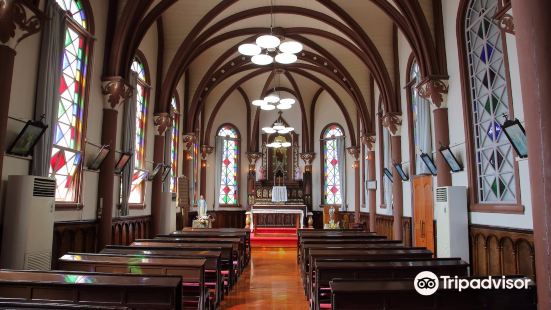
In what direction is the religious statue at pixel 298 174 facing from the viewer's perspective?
toward the camera

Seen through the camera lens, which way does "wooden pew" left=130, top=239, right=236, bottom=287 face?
facing away from the viewer

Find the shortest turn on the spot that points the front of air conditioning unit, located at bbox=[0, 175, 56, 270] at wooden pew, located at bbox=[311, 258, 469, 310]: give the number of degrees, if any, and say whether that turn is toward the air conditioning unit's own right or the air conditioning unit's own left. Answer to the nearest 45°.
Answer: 0° — it already faces it

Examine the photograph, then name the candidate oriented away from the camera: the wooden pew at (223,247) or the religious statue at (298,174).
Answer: the wooden pew

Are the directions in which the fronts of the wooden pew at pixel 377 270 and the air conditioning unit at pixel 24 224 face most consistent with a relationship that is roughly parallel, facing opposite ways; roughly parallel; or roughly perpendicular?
roughly perpendicular

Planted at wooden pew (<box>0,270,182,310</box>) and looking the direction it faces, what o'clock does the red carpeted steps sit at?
The red carpeted steps is roughly at 1 o'clock from the wooden pew.

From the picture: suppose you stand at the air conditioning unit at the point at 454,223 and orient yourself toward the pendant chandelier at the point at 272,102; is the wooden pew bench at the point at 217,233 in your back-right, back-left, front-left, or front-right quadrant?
front-left

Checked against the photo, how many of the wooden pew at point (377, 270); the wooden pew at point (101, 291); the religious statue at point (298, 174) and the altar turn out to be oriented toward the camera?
2

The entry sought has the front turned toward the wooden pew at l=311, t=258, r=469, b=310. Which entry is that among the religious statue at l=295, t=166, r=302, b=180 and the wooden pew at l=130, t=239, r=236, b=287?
the religious statue

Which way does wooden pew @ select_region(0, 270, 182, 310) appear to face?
away from the camera

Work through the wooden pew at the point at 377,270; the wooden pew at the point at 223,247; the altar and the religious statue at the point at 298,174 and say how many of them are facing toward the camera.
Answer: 2

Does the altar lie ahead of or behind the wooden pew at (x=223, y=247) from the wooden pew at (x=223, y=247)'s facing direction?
ahead

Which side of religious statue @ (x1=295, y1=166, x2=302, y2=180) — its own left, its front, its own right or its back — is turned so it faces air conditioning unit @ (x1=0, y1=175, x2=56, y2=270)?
front

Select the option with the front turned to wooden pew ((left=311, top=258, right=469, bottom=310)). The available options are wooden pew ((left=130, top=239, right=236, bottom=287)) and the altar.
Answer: the altar

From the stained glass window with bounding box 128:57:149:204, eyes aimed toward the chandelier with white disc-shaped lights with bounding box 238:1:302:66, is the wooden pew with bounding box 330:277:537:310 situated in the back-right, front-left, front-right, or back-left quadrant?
front-right

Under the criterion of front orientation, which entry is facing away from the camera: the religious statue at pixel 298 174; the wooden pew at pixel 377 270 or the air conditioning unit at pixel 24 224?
the wooden pew

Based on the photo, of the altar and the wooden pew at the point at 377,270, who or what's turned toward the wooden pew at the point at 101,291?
the altar

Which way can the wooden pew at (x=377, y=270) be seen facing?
away from the camera
